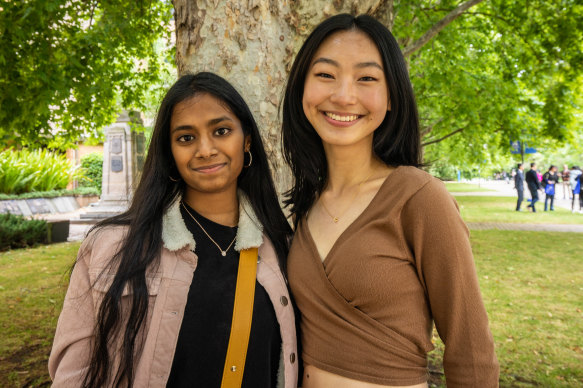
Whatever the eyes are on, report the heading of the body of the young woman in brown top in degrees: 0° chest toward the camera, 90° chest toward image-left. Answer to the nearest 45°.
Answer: approximately 45°

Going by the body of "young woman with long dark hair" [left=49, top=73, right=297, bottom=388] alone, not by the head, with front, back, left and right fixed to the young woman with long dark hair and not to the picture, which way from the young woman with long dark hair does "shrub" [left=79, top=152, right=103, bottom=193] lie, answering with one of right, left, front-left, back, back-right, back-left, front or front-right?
back-left

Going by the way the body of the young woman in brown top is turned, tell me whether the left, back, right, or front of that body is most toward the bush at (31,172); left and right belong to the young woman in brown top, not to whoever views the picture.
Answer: right

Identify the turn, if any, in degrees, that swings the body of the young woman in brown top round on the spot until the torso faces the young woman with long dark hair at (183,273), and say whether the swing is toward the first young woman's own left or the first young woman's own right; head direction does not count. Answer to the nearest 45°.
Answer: approximately 45° to the first young woman's own right

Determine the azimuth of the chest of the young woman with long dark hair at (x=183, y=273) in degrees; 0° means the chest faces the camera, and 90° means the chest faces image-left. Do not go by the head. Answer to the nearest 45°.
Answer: approximately 315°

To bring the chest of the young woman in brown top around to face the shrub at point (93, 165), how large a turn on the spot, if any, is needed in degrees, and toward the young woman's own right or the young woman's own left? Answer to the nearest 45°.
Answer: approximately 90° to the young woman's own right

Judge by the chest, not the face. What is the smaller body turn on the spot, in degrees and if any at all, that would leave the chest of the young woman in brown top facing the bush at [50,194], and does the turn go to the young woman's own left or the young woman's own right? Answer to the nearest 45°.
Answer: approximately 90° to the young woman's own right
